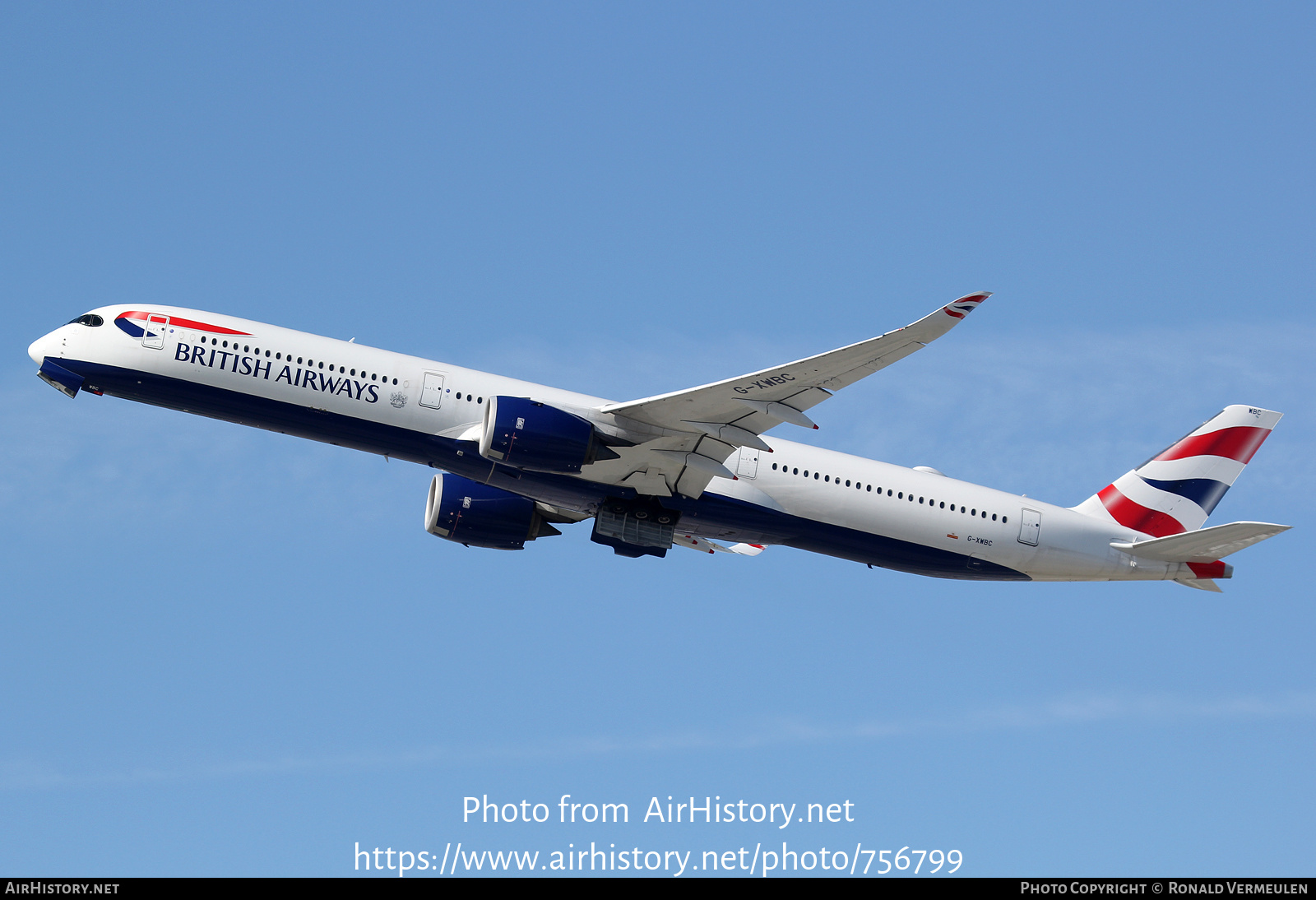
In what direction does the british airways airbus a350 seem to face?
to the viewer's left
